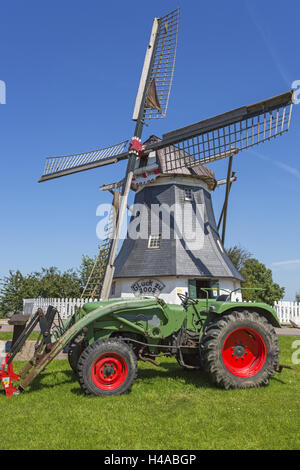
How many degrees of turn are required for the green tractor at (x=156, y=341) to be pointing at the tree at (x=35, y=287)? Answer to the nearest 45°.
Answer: approximately 90° to its right

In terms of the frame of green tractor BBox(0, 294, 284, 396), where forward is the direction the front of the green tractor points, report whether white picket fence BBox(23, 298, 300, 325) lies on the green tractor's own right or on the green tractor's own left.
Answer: on the green tractor's own right

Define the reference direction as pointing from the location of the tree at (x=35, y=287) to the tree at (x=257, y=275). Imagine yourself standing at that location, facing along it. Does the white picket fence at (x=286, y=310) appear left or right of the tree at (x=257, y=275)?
right

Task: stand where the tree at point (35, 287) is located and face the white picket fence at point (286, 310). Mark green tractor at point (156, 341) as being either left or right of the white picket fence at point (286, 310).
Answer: right

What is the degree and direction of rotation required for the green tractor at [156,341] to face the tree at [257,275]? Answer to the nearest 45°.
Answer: approximately 90° to its right

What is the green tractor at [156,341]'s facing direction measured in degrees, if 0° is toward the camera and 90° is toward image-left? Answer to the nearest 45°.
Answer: approximately 90°
